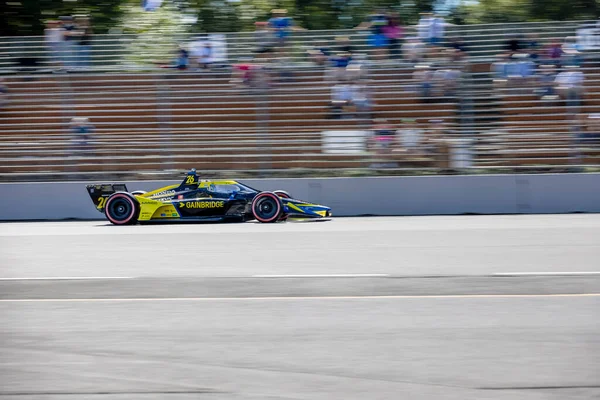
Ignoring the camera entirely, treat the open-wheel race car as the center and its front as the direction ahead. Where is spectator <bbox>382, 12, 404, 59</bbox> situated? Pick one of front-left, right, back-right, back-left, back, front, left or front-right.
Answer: front-left

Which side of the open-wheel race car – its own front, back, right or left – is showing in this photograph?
right

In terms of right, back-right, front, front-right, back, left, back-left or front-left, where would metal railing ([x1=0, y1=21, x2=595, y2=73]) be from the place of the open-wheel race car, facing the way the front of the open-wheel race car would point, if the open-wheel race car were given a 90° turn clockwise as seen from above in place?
back

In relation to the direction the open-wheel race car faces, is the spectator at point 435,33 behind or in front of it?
in front

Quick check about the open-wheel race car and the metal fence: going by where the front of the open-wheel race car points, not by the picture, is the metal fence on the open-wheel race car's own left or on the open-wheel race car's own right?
on the open-wheel race car's own left

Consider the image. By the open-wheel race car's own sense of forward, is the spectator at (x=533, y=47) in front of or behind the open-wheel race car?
in front

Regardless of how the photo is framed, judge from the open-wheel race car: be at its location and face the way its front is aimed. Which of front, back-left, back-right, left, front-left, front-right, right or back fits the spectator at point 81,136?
back-left

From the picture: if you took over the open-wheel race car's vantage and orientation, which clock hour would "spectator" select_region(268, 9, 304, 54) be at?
The spectator is roughly at 10 o'clock from the open-wheel race car.

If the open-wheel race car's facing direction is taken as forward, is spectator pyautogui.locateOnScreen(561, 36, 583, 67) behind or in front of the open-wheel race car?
in front

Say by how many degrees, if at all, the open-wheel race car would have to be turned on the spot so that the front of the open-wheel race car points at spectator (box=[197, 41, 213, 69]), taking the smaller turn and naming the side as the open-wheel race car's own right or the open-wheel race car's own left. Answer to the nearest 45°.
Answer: approximately 90° to the open-wheel race car's own left

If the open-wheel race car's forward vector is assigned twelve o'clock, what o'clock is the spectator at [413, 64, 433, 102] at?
The spectator is roughly at 11 o'clock from the open-wheel race car.
